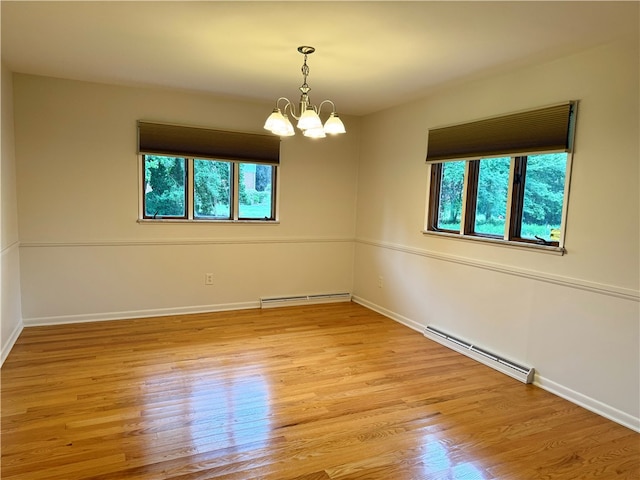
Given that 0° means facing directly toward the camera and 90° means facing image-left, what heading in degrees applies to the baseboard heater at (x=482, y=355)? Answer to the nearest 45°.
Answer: approximately 45°

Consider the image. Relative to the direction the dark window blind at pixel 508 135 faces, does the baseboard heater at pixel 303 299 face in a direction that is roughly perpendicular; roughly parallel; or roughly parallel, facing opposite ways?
roughly perpendicular

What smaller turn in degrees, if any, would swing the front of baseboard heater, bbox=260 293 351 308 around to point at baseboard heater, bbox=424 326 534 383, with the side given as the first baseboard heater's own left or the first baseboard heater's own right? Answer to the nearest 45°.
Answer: approximately 45° to the first baseboard heater's own left

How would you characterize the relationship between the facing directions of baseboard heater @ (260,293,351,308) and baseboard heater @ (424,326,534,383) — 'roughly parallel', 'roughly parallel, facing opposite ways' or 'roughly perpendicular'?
roughly perpendicular

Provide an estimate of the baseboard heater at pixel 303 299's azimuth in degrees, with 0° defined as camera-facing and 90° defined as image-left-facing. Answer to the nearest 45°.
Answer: approximately 0°

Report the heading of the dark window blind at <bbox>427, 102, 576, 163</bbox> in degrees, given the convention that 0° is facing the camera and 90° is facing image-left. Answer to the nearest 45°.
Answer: approximately 45°
